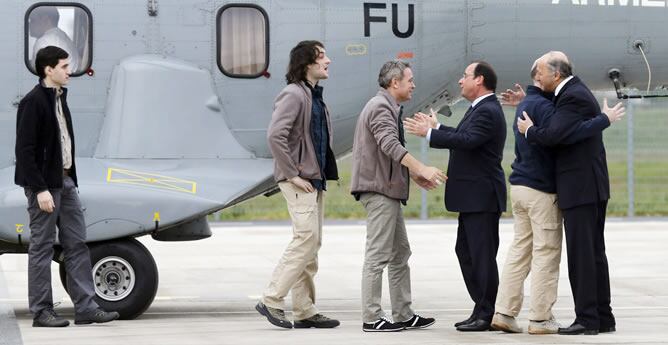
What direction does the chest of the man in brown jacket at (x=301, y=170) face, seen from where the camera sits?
to the viewer's right

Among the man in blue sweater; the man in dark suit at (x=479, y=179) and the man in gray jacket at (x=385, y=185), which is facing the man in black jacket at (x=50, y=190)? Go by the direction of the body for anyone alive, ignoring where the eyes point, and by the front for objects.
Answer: the man in dark suit

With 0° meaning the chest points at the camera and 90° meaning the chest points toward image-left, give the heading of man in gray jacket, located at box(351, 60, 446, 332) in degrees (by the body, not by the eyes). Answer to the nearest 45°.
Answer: approximately 270°

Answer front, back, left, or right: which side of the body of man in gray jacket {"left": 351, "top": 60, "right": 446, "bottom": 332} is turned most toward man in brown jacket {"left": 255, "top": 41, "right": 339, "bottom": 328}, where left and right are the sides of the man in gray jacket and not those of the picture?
back

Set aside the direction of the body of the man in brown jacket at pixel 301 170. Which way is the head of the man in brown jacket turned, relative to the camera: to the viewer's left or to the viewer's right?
to the viewer's right

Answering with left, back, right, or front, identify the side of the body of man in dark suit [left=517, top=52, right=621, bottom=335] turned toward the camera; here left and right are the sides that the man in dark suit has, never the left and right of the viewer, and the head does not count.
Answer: left

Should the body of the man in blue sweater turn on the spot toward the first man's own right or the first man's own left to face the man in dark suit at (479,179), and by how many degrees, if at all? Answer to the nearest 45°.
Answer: approximately 135° to the first man's own left

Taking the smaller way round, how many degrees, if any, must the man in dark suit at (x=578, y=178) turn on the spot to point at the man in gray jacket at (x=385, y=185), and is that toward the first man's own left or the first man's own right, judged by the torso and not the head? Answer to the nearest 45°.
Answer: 0° — they already face them

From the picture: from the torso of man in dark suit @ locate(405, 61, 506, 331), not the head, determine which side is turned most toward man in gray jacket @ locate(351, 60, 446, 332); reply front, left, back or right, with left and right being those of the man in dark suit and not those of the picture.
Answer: front

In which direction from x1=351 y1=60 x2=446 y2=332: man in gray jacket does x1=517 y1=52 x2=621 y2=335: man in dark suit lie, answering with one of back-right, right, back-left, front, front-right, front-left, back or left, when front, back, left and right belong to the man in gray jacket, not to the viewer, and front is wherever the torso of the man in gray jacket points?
front

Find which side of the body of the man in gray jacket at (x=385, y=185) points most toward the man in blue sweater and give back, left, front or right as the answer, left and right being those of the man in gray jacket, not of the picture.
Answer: front

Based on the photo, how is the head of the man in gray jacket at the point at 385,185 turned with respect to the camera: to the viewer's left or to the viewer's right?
to the viewer's right

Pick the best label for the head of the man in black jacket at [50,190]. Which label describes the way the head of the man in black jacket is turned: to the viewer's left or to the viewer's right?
to the viewer's right

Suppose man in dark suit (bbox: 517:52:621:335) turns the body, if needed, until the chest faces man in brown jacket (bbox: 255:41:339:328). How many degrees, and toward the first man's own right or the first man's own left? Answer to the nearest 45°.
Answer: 0° — they already face them
